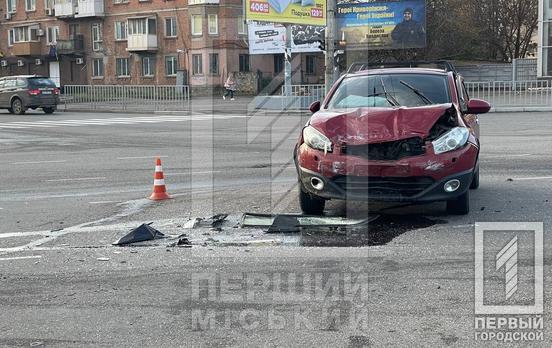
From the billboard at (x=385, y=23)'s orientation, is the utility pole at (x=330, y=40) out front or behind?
out front

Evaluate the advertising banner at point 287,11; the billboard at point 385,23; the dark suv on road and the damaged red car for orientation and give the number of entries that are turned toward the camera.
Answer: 3

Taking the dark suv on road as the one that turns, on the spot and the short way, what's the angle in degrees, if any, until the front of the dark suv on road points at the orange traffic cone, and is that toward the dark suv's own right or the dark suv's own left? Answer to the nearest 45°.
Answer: approximately 135° to the dark suv's own left

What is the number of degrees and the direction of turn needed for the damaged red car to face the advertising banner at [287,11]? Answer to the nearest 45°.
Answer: approximately 180°

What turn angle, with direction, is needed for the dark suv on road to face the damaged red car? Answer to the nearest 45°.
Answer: approximately 135° to its left

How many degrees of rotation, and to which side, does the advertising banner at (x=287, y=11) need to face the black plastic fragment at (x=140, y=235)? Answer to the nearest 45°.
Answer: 0° — it already faces it

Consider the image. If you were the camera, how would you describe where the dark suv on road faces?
facing away from the viewer and to the left of the viewer

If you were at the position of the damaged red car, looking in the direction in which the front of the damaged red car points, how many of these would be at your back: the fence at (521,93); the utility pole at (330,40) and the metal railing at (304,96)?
3

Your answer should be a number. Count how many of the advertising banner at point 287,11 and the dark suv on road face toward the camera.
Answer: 1

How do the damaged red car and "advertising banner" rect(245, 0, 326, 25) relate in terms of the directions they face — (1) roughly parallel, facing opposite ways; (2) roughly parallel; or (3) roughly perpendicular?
roughly parallel

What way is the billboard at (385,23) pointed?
toward the camera

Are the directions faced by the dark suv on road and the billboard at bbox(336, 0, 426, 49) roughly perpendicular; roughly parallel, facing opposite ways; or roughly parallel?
roughly perpendicular

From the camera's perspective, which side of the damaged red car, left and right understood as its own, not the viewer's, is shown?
front

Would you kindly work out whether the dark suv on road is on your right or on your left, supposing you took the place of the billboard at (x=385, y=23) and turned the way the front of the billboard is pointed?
on your right

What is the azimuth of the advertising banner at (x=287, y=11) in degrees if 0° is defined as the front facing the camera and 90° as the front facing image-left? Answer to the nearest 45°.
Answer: approximately 0°
